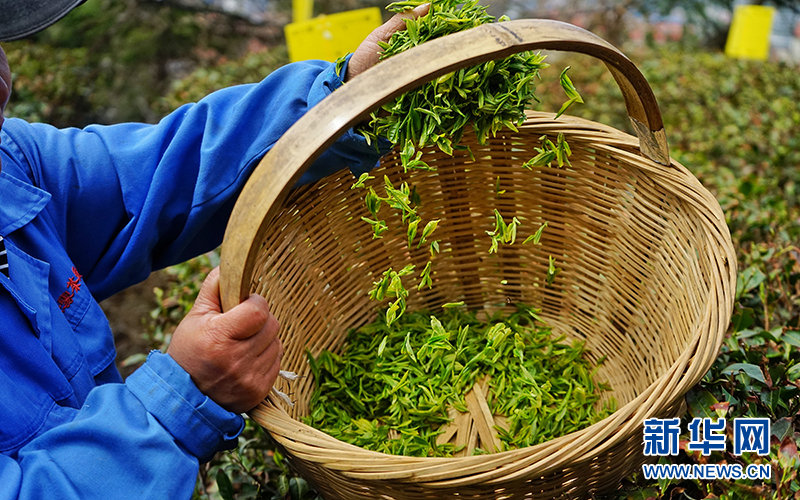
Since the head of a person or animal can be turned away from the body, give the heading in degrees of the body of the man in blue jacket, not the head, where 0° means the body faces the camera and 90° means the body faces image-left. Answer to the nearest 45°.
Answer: approximately 315°

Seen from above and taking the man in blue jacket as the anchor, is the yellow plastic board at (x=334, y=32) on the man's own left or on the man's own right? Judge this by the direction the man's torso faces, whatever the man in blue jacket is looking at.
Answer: on the man's own left
